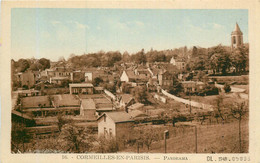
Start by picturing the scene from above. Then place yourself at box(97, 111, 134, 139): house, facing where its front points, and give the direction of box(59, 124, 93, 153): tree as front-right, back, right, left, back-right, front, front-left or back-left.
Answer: front-right

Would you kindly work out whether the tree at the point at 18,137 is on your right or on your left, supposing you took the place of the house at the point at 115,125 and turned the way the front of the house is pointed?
on your right

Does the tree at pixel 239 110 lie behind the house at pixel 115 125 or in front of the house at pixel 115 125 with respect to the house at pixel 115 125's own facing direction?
behind

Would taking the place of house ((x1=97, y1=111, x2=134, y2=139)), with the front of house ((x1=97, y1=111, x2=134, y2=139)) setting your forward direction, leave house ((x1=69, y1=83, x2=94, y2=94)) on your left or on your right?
on your right

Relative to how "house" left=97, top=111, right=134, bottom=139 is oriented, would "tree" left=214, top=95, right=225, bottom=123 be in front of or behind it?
behind

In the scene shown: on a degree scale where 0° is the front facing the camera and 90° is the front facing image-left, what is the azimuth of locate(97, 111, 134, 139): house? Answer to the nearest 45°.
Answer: approximately 45°
